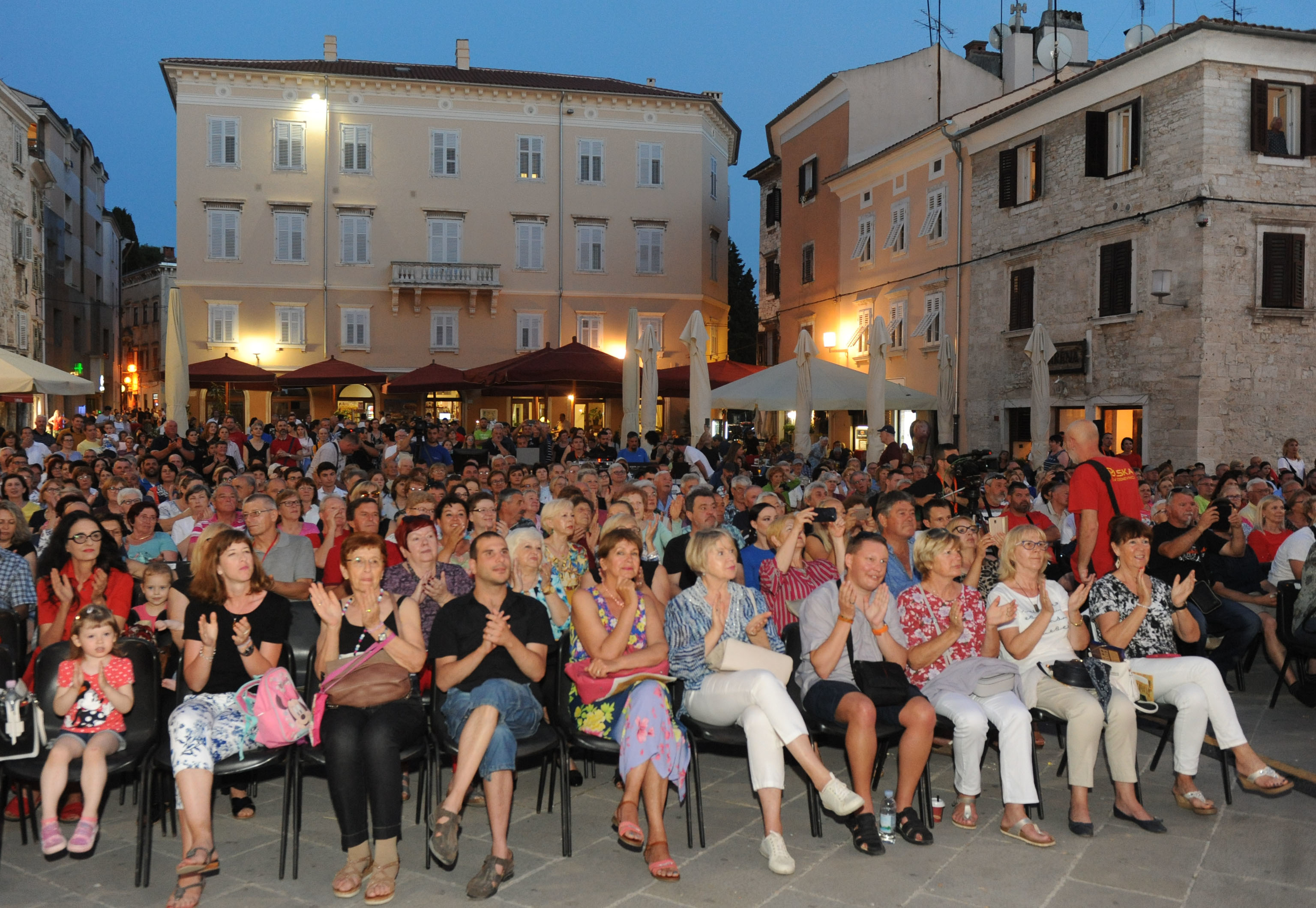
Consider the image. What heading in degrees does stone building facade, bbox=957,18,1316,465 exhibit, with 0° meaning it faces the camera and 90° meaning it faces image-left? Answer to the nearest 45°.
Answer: approximately 45°

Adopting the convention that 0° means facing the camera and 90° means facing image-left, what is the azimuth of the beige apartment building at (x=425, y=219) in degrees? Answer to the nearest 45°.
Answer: approximately 0°

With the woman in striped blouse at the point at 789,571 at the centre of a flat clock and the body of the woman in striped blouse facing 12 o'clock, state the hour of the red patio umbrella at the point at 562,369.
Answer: The red patio umbrella is roughly at 7 o'clock from the woman in striped blouse.

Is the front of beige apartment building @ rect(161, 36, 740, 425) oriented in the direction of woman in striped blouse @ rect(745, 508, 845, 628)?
yes

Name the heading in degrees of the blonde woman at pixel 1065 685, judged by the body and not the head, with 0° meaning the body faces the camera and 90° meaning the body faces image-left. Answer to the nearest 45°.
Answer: approximately 315°

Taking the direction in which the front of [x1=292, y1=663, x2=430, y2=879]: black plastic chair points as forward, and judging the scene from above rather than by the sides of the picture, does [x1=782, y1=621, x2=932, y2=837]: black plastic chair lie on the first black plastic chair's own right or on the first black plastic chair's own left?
on the first black plastic chair's own left

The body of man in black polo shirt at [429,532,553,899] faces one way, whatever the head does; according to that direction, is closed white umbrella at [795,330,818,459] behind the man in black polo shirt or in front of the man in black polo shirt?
behind

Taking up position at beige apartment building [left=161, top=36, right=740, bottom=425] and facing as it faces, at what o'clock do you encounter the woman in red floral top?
The woman in red floral top is roughly at 12 o'clock from the beige apartment building.

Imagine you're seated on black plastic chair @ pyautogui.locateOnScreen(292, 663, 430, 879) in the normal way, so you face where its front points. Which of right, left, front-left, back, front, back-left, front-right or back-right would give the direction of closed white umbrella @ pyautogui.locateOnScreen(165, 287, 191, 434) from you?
back

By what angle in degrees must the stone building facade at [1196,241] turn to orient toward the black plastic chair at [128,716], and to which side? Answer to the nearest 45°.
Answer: approximately 45° to its left

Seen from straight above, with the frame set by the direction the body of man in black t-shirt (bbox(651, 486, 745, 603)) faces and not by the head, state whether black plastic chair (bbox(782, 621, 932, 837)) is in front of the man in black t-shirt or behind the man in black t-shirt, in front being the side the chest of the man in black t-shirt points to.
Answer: in front

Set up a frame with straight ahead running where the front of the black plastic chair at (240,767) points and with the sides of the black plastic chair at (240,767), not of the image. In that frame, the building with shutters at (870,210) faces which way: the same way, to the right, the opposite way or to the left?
to the right
